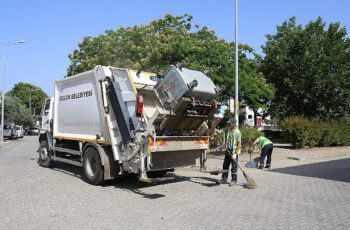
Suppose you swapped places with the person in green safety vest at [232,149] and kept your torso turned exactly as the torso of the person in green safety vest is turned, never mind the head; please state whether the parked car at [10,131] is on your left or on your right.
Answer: on your right

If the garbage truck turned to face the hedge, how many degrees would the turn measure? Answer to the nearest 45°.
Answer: approximately 90° to its right

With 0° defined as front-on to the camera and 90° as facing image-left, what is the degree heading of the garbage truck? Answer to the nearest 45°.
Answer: approximately 135°

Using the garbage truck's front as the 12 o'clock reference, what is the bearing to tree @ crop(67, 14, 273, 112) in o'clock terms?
The tree is roughly at 2 o'clock from the garbage truck.

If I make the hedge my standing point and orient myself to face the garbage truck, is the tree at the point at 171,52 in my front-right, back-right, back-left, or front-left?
front-right
